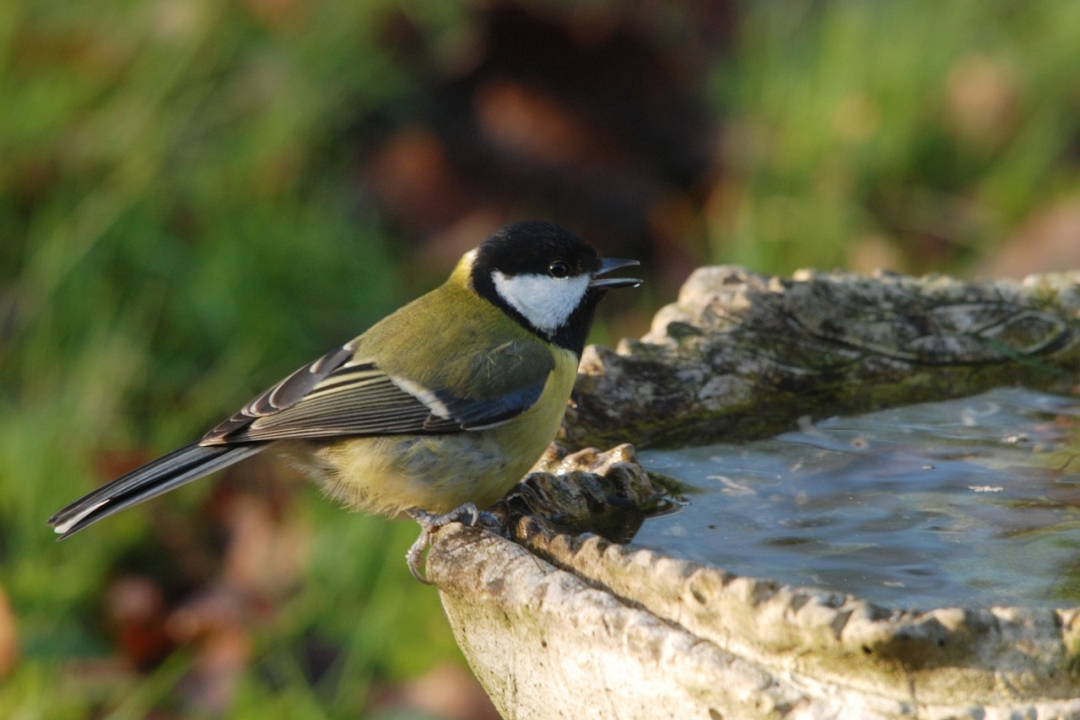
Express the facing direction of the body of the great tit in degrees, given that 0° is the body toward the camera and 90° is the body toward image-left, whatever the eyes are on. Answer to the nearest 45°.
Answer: approximately 270°
